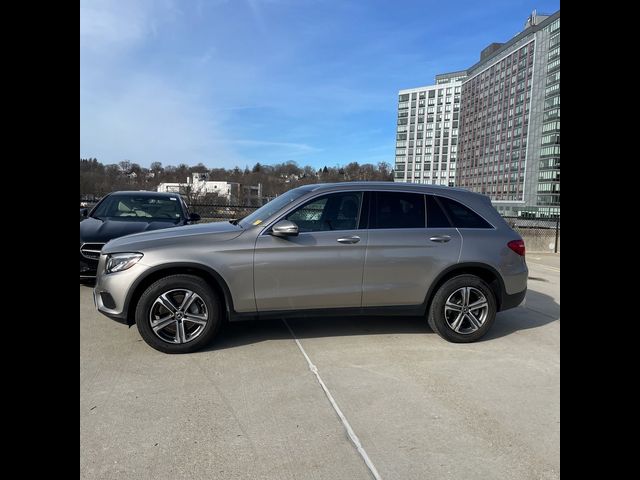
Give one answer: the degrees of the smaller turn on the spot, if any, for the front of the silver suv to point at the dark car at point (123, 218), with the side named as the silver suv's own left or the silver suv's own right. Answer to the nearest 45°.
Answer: approximately 45° to the silver suv's own right

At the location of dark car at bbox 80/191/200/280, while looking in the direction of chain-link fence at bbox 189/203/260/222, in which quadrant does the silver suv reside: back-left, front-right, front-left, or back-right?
back-right

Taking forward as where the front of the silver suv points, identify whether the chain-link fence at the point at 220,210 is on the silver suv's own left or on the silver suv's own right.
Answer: on the silver suv's own right

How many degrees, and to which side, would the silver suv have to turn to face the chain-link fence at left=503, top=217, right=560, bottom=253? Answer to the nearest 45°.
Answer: approximately 135° to its right

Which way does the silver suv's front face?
to the viewer's left
